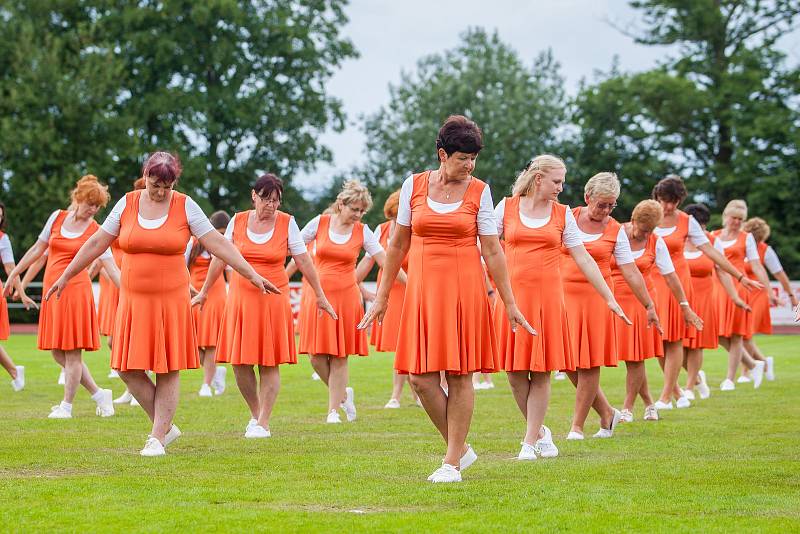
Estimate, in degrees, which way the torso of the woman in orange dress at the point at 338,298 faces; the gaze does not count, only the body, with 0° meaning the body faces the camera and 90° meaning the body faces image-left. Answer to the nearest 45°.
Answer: approximately 0°

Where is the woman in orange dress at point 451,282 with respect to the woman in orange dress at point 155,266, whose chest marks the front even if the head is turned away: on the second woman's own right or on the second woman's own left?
on the second woman's own left

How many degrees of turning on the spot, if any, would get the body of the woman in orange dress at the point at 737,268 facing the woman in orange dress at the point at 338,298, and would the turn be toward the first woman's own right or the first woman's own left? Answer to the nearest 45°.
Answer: approximately 45° to the first woman's own right
